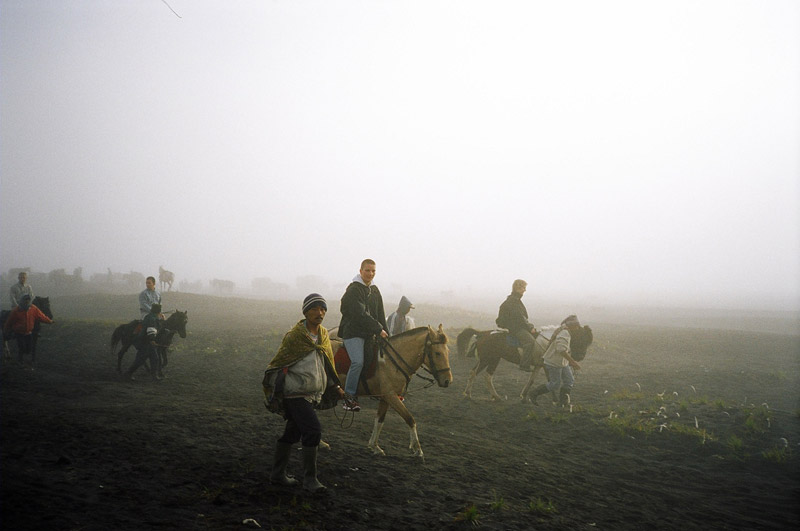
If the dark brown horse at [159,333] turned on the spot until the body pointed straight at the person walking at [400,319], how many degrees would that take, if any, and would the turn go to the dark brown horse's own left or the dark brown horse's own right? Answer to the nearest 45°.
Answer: approximately 45° to the dark brown horse's own right

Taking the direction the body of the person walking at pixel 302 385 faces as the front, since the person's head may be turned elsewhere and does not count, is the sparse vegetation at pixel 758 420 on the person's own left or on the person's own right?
on the person's own left

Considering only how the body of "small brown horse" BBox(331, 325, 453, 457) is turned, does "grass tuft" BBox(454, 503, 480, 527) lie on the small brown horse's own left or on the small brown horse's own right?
on the small brown horse's own right

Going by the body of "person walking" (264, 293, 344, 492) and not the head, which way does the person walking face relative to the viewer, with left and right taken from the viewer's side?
facing the viewer and to the right of the viewer

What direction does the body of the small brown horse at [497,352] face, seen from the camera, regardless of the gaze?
to the viewer's right

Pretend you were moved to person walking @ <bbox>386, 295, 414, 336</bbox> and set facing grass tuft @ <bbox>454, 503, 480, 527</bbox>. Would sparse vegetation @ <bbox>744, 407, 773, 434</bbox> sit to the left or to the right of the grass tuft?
left

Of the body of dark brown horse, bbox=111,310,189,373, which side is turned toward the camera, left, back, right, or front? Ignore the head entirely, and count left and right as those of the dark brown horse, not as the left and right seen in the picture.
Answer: right

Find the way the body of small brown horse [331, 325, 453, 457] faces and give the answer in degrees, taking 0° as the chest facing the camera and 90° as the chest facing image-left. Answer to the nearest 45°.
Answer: approximately 270°
